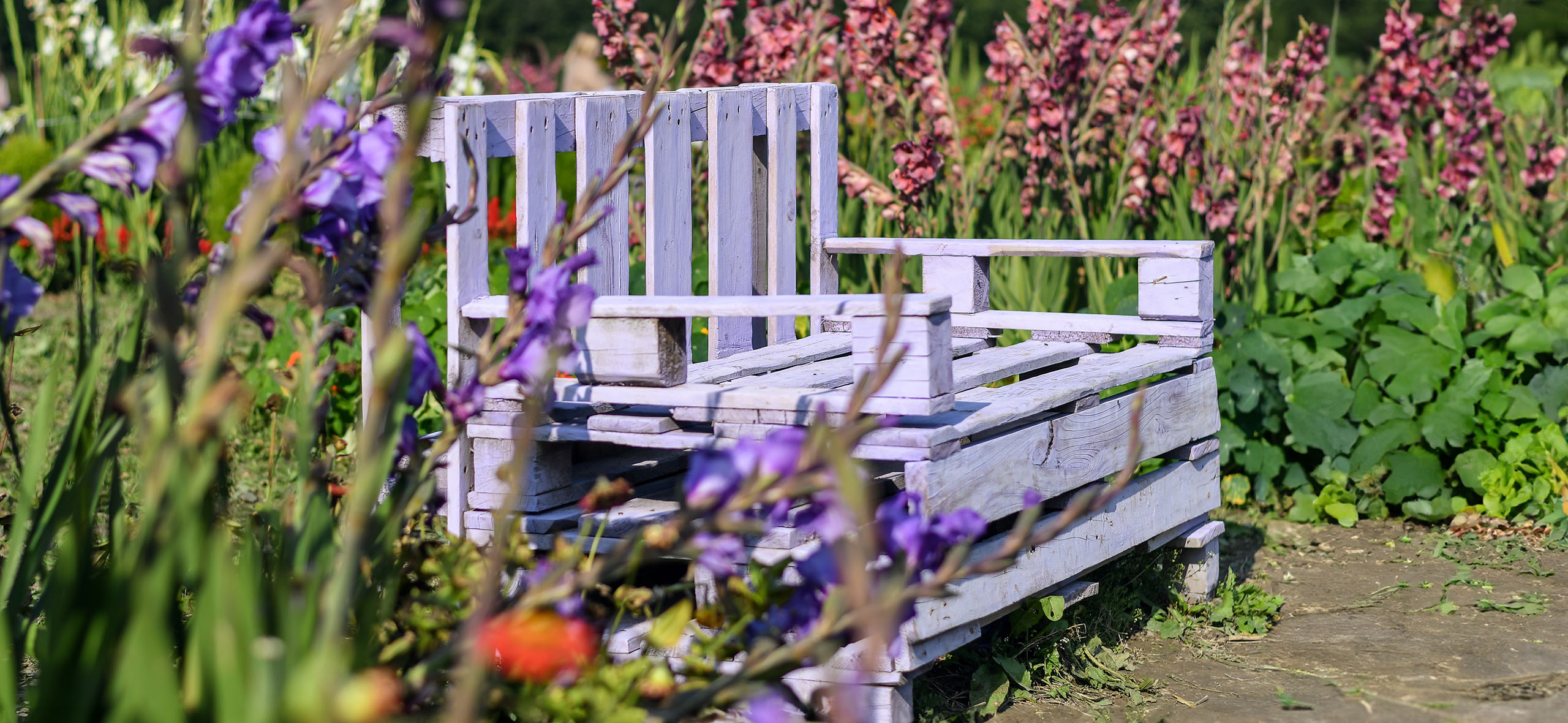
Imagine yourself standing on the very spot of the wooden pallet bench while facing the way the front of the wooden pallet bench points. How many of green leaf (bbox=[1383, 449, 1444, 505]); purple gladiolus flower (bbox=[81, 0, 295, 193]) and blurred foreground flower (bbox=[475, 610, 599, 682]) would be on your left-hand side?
1

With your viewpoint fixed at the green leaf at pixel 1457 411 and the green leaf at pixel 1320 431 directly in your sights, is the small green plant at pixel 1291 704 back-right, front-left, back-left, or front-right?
front-left

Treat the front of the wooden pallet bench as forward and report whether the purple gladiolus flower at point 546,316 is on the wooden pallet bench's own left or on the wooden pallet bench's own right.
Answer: on the wooden pallet bench's own right

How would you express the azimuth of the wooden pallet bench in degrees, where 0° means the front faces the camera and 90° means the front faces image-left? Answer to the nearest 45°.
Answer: approximately 315°

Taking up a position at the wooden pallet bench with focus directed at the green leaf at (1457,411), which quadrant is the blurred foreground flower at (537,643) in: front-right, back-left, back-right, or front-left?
back-right

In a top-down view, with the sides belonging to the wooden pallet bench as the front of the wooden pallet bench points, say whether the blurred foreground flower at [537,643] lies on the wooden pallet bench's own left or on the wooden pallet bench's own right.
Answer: on the wooden pallet bench's own right

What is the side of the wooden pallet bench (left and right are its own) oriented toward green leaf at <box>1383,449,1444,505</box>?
left

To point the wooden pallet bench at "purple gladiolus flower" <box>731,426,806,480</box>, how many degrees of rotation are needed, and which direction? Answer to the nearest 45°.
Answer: approximately 45° to its right

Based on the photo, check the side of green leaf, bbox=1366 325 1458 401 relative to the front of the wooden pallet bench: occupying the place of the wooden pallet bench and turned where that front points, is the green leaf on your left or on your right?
on your left

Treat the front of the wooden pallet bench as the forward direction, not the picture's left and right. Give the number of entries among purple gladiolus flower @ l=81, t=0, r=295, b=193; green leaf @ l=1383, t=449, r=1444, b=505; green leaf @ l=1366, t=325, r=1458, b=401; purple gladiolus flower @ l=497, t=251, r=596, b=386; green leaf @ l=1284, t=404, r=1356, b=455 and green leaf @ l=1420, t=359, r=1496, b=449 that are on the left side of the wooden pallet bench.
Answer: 4

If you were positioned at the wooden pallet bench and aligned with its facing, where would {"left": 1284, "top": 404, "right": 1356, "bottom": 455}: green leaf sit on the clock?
The green leaf is roughly at 9 o'clock from the wooden pallet bench.

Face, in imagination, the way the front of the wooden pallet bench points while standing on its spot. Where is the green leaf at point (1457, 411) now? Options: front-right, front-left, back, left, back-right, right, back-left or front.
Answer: left

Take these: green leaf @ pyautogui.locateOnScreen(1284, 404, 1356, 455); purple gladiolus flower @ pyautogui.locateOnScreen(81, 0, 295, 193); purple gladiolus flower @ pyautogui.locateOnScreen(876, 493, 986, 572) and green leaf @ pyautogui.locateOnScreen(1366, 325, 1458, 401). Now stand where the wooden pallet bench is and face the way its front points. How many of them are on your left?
2

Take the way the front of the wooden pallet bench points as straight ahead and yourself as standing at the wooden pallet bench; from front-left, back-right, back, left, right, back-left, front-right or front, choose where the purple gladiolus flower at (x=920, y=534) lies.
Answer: front-right
